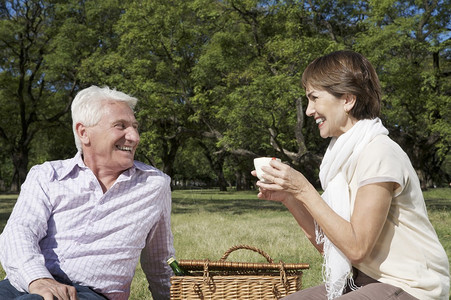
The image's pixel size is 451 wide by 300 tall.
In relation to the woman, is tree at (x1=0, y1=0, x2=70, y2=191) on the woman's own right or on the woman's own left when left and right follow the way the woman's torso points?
on the woman's own right

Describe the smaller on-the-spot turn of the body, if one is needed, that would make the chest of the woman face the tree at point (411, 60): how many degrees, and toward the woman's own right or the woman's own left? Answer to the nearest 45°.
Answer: approximately 90° to the woman's own right

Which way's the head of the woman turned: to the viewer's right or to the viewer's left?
to the viewer's left

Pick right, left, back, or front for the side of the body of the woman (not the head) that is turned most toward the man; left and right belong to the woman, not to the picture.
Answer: front

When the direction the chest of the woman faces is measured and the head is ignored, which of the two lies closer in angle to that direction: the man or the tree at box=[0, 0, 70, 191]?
the man

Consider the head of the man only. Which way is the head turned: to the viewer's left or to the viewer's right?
to the viewer's right

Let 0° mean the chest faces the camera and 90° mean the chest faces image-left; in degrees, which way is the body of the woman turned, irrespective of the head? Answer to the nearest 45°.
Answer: approximately 90°

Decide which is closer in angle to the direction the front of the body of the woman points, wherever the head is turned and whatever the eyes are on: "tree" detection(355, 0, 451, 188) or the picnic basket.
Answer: the picnic basket
